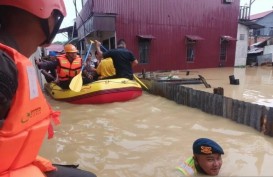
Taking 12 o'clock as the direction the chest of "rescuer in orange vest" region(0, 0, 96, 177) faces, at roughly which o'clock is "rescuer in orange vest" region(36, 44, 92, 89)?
"rescuer in orange vest" region(36, 44, 92, 89) is roughly at 9 o'clock from "rescuer in orange vest" region(0, 0, 96, 177).

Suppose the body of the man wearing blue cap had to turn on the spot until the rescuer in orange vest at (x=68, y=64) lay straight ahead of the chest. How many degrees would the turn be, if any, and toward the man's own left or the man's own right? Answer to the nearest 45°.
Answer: approximately 180°

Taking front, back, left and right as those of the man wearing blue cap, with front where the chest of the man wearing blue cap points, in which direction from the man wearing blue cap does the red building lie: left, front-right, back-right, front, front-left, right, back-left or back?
back-left

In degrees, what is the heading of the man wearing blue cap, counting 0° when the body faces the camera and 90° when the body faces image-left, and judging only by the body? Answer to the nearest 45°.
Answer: approximately 315°

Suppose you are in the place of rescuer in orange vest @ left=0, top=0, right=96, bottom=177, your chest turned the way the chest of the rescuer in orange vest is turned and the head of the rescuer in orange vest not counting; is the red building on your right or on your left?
on your left

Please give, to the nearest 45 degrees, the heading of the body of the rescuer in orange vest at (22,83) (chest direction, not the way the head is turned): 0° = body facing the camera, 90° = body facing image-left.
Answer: approximately 270°

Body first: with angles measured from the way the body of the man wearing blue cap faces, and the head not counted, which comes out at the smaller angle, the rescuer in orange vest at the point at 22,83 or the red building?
the rescuer in orange vest

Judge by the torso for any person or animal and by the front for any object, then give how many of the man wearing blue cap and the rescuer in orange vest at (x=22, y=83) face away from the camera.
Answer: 0

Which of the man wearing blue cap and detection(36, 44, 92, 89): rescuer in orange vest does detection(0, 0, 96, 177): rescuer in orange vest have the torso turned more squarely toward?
the man wearing blue cap

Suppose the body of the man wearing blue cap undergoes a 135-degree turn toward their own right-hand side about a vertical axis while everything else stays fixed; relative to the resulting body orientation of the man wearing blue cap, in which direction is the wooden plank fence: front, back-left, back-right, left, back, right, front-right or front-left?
right

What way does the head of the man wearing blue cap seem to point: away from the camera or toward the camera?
toward the camera

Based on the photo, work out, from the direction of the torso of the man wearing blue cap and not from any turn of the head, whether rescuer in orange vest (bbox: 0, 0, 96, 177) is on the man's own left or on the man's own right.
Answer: on the man's own right
